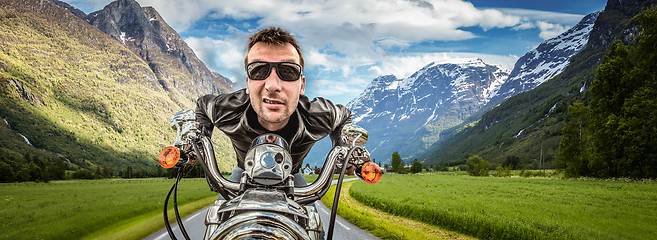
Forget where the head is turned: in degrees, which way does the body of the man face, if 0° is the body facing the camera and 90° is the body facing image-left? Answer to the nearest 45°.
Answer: approximately 0°

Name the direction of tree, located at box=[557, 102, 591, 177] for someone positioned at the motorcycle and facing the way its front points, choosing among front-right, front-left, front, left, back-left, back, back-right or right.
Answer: back-left

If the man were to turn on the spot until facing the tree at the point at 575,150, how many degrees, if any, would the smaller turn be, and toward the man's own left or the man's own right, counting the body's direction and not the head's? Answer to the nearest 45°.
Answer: approximately 135° to the man's own left
